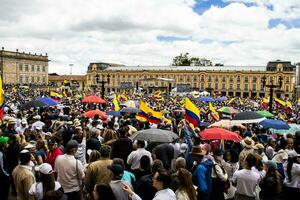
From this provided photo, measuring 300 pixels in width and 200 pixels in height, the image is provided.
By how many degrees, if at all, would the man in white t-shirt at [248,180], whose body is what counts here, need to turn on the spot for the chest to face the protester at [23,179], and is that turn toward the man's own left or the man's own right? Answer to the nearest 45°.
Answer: approximately 135° to the man's own left

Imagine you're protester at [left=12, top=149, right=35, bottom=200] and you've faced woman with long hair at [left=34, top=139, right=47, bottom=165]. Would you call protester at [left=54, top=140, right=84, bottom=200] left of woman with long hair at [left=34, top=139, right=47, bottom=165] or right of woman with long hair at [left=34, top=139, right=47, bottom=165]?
right

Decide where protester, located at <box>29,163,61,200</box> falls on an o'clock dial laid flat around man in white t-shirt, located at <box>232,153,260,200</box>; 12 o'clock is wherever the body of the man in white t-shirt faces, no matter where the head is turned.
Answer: The protester is roughly at 8 o'clock from the man in white t-shirt.

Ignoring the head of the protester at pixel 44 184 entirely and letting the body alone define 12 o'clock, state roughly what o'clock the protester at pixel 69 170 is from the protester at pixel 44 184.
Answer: the protester at pixel 69 170 is roughly at 2 o'clock from the protester at pixel 44 184.

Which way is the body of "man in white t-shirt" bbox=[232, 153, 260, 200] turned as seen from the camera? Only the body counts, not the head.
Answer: away from the camera

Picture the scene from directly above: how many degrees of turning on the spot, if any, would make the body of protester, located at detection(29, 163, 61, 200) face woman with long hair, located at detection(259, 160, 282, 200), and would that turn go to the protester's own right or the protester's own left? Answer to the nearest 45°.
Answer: approximately 135° to the protester's own right

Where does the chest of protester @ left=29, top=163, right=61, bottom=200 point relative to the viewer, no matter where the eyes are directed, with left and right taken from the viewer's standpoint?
facing away from the viewer and to the left of the viewer
